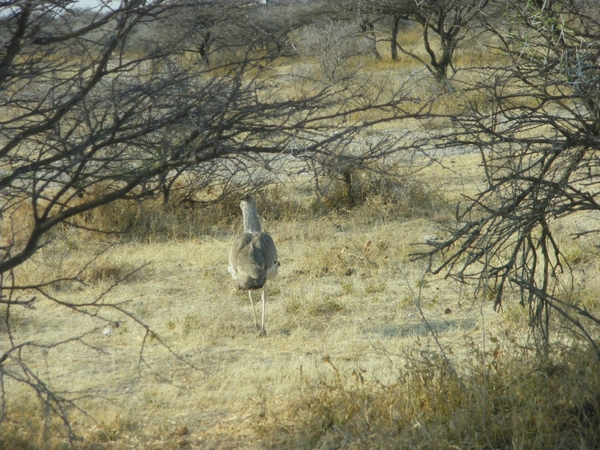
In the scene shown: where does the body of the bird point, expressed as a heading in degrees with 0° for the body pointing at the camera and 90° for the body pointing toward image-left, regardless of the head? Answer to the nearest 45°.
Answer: approximately 180°
